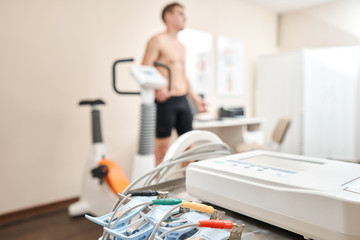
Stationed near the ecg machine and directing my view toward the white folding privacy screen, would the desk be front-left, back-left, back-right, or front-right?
front-left

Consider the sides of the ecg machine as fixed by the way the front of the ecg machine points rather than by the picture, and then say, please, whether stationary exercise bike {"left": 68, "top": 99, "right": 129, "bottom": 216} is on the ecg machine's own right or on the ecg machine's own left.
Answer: on the ecg machine's own right

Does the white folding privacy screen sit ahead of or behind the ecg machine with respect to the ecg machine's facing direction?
behind

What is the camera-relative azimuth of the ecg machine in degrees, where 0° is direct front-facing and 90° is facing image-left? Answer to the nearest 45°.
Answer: approximately 45°

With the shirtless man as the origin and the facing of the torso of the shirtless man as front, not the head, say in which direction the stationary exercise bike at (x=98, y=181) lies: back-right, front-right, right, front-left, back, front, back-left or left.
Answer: right
